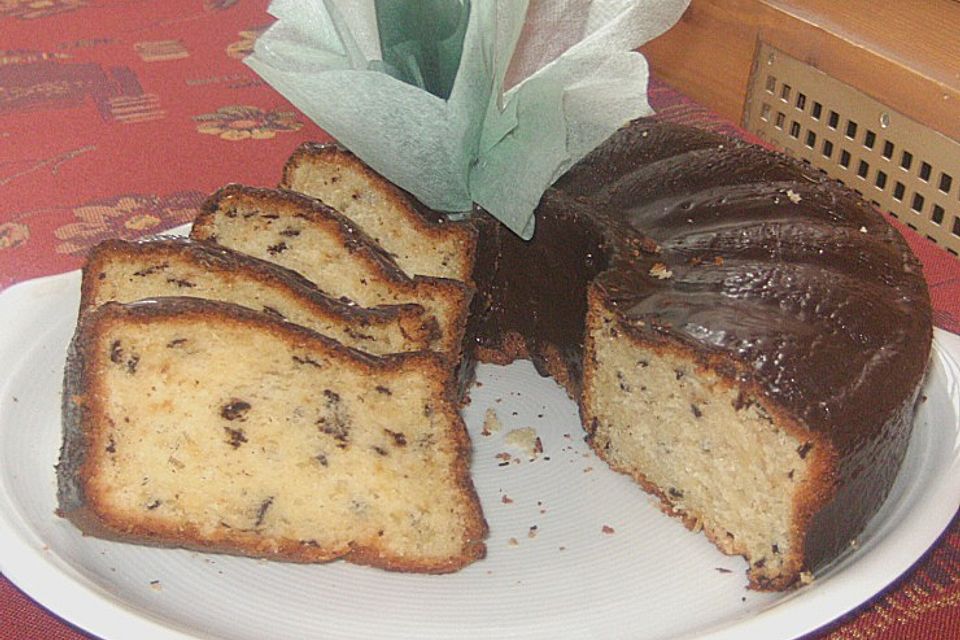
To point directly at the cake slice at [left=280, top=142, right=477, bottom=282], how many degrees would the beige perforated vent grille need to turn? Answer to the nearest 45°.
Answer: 0° — it already faces it

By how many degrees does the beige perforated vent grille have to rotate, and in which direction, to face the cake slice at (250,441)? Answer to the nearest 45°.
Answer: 0° — it already faces it

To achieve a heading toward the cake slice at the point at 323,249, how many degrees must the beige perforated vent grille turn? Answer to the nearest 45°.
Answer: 0° — it already faces it

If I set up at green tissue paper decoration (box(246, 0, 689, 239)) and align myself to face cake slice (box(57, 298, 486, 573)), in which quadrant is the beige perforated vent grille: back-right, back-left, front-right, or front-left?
back-left

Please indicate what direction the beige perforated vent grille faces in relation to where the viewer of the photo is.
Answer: facing the viewer and to the left of the viewer

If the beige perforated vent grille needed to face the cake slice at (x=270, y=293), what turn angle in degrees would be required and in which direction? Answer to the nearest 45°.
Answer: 0° — it already faces it

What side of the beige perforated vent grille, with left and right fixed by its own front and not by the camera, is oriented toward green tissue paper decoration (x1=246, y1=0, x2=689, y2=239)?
front

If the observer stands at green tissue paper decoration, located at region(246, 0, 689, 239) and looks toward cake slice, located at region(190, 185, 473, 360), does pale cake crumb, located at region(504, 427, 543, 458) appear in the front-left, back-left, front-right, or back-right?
front-left

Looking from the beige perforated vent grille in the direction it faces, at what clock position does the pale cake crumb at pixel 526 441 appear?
The pale cake crumb is roughly at 11 o'clock from the beige perforated vent grille.

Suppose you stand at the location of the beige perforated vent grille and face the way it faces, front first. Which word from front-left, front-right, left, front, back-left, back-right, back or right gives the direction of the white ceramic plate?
front-left
